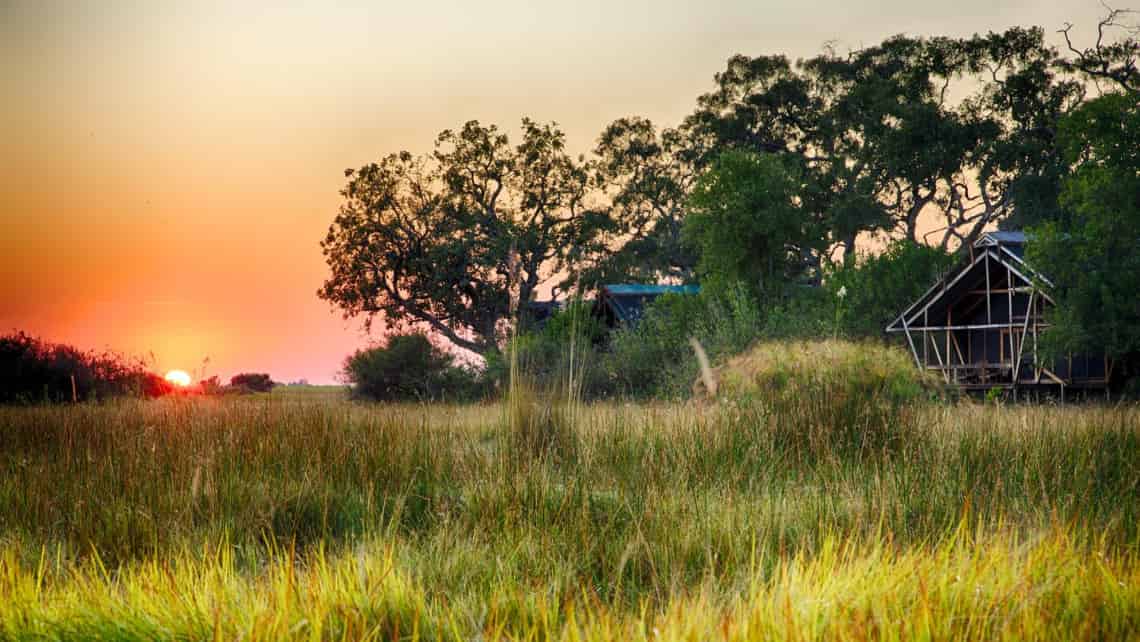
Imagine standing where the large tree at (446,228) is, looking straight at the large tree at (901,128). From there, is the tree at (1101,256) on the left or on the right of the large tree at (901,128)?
right

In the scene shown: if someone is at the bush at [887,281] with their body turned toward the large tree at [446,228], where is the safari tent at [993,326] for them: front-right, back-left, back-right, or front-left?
back-left

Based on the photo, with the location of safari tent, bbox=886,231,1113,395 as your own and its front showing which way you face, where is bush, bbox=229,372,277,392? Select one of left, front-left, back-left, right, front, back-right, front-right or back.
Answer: right

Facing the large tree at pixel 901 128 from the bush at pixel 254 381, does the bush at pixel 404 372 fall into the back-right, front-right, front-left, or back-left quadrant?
front-right

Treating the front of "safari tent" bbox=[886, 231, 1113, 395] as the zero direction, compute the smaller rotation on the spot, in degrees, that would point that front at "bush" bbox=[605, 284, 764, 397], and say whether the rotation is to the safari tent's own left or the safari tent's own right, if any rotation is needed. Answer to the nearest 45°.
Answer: approximately 45° to the safari tent's own right
